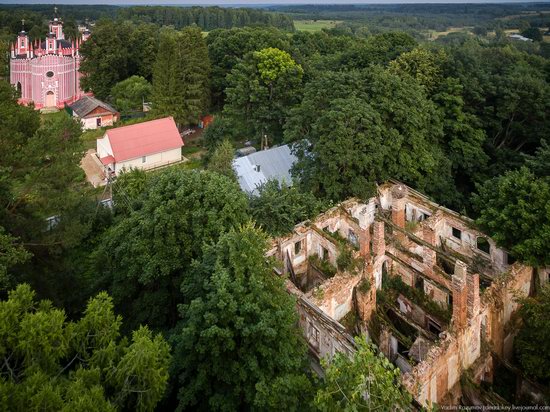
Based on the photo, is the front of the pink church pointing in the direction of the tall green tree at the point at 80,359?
yes

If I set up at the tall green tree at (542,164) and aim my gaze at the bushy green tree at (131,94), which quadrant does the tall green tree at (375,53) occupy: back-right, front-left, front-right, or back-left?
front-right

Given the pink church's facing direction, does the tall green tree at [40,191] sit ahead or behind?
ahead

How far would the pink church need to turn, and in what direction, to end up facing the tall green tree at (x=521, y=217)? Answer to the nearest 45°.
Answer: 0° — it already faces it

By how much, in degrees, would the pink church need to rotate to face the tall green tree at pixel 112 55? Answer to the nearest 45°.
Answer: approximately 90° to its left

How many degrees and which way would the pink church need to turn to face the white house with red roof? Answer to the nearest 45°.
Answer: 0° — it already faces it

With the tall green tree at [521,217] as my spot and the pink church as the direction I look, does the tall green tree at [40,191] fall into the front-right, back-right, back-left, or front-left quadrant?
front-left

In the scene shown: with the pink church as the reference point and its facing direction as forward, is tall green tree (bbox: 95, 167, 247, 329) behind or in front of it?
in front

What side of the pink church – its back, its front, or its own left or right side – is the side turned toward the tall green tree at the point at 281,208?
front

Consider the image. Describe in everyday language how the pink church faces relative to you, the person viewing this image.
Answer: facing the viewer

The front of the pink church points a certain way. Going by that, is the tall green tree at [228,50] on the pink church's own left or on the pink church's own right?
on the pink church's own left

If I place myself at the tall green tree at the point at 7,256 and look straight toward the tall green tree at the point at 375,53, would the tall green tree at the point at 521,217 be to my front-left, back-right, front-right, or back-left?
front-right

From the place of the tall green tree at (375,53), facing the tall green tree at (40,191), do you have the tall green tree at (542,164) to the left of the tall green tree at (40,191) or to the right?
left

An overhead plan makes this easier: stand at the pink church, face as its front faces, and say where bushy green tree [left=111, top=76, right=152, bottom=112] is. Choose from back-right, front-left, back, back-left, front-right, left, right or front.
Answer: front-left
